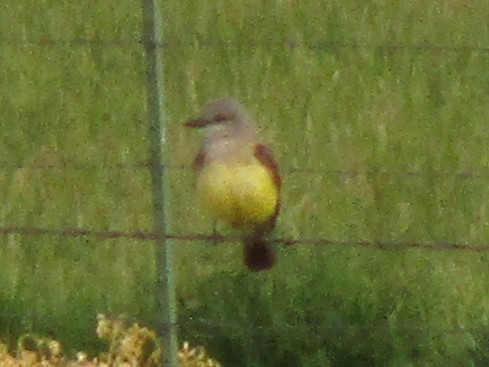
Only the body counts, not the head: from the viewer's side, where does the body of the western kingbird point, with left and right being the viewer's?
facing the viewer and to the left of the viewer
